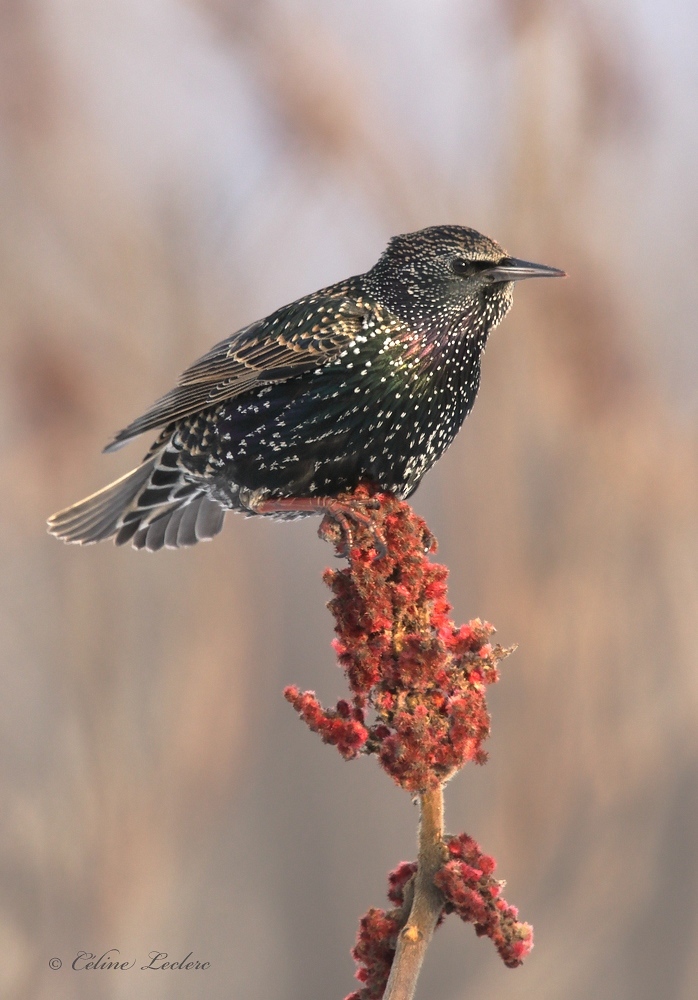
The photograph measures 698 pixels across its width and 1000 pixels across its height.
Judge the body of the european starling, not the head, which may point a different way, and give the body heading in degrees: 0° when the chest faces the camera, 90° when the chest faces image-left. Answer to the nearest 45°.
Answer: approximately 270°
